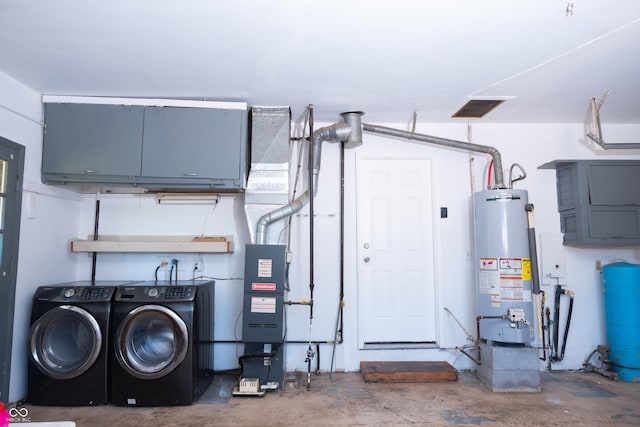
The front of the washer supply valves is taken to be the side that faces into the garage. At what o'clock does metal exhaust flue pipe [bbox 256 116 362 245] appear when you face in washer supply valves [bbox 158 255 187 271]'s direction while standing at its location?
The metal exhaust flue pipe is roughly at 10 o'clock from the washer supply valves.

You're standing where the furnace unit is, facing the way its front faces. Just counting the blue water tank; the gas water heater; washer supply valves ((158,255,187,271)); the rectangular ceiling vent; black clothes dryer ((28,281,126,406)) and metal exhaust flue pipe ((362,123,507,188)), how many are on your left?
4

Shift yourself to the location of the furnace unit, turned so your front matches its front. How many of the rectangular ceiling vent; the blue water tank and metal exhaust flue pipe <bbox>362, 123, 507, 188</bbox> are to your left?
3

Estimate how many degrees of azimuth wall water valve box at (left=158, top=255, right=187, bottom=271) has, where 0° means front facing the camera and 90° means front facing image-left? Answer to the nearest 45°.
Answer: approximately 0°
